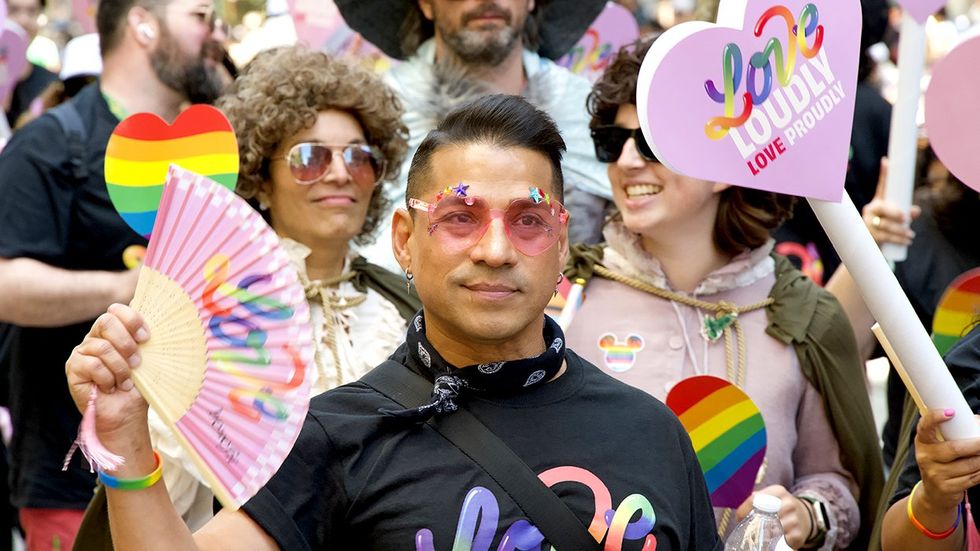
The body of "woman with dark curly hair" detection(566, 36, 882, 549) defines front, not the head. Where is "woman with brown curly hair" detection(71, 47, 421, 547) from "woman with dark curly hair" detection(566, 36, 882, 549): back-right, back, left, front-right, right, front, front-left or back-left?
front-right

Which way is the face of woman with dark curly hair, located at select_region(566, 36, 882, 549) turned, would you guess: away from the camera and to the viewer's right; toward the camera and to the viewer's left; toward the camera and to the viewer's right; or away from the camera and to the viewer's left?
toward the camera and to the viewer's left
